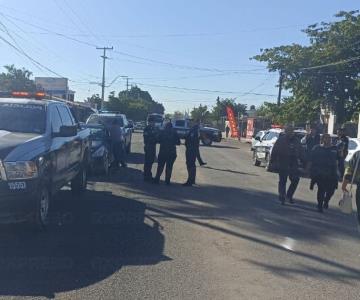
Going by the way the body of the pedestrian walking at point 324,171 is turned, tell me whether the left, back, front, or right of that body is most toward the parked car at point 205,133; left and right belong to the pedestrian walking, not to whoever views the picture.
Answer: back

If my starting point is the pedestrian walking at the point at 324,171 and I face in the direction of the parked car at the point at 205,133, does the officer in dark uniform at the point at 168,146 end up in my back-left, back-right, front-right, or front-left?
front-left

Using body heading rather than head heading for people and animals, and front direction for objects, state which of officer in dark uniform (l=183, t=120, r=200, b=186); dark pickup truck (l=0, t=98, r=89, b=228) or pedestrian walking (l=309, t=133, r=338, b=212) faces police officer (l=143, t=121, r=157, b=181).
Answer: the officer in dark uniform

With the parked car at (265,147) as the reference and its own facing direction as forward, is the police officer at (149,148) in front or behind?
in front

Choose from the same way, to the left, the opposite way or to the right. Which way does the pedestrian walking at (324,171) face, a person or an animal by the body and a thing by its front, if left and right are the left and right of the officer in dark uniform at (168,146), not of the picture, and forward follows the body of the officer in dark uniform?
the opposite way

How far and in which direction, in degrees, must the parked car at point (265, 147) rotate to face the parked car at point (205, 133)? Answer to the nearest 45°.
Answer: approximately 135° to its right

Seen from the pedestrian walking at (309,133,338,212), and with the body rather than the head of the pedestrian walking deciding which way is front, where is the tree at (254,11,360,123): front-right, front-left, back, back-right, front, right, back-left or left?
back

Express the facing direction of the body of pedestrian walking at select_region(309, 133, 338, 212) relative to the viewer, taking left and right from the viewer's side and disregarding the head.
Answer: facing the viewer

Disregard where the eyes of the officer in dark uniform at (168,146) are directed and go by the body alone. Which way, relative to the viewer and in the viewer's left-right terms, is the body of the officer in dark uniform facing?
facing away from the viewer

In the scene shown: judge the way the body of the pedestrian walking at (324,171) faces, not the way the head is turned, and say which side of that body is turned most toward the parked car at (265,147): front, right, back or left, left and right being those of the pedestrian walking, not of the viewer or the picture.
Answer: back

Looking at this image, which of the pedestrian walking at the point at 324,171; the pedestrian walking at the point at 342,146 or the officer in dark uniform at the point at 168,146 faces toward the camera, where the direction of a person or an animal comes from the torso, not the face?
the pedestrian walking at the point at 324,171

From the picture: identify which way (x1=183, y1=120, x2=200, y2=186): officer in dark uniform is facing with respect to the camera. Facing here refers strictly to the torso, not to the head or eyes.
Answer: to the viewer's left
